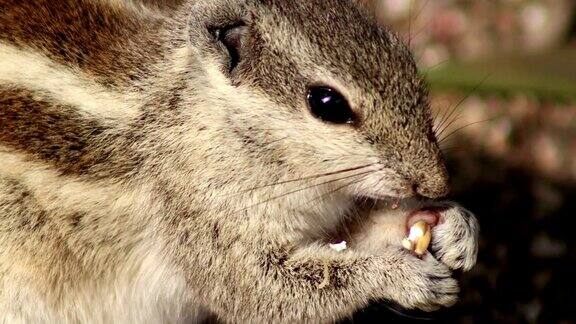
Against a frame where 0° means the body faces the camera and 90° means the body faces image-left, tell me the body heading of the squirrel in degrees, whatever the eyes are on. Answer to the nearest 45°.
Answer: approximately 270°
